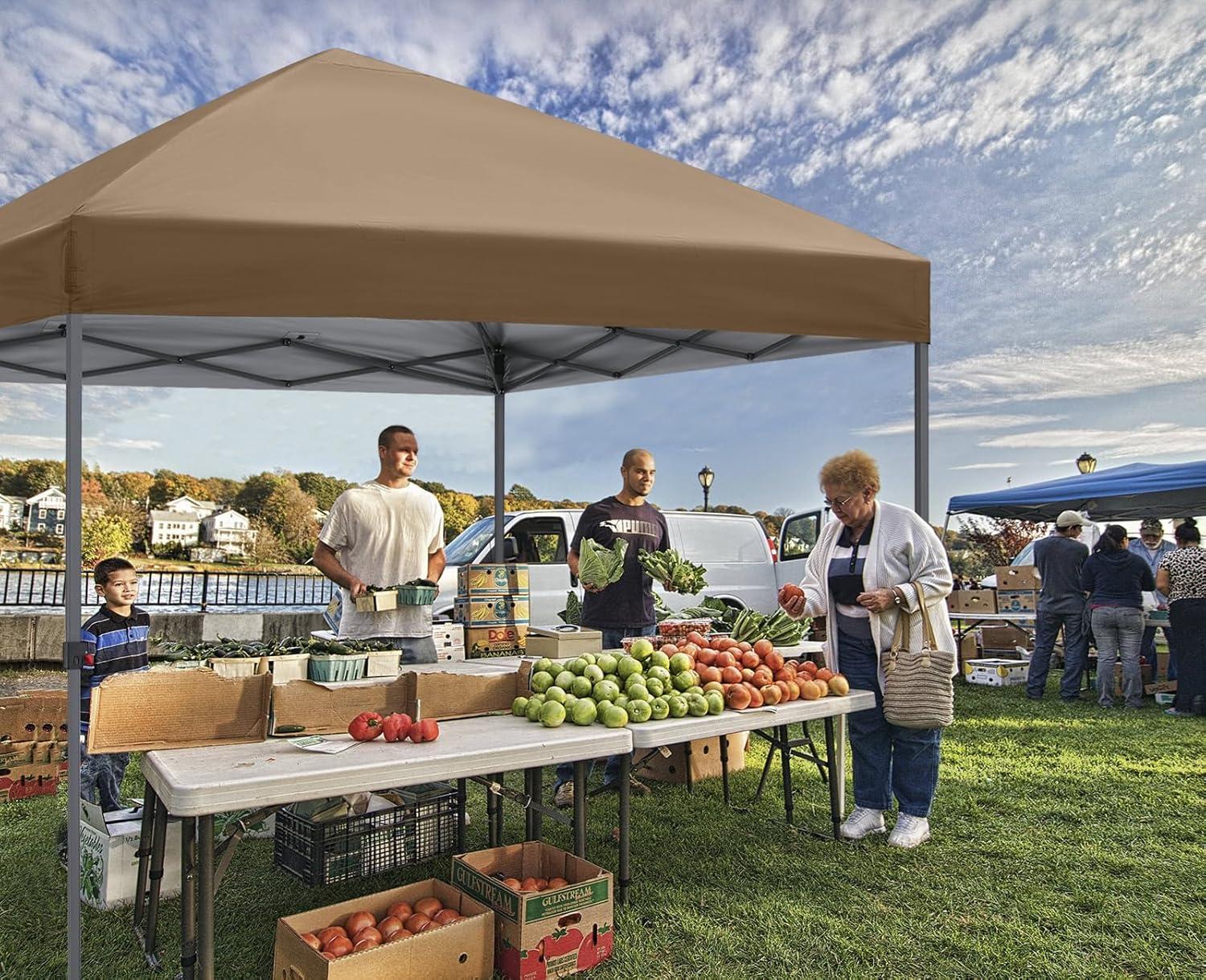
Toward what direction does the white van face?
to the viewer's left

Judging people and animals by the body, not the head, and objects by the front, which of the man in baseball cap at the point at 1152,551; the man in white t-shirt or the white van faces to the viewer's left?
the white van

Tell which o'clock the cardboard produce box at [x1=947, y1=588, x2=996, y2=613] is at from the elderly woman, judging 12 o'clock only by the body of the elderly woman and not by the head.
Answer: The cardboard produce box is roughly at 5 o'clock from the elderly woman.

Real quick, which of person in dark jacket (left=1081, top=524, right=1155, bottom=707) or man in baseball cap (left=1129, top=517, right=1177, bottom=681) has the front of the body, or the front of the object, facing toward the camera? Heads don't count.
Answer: the man in baseball cap

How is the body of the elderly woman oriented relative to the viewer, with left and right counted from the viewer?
facing the viewer and to the left of the viewer

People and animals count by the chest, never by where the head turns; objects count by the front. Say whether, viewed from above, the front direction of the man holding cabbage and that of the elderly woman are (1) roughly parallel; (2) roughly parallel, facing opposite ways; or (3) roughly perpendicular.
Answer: roughly perpendicular

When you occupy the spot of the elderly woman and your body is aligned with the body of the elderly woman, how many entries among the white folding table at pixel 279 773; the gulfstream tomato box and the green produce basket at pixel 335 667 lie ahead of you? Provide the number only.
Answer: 3

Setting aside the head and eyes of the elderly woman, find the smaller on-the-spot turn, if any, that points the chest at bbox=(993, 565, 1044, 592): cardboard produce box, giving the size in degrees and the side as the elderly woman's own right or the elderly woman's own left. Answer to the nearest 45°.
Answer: approximately 135° to the elderly woman's own right

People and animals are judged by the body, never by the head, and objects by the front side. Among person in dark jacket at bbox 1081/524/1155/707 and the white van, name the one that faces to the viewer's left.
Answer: the white van

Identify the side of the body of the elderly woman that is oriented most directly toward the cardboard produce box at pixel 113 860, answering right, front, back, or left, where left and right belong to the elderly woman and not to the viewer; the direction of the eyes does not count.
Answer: front

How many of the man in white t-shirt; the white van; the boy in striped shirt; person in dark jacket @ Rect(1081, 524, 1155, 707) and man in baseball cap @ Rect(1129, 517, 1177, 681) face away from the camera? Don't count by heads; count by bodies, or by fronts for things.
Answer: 1

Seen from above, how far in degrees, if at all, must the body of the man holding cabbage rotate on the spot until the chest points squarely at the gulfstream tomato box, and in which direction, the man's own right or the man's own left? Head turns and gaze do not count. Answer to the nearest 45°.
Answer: approximately 45° to the man's own right

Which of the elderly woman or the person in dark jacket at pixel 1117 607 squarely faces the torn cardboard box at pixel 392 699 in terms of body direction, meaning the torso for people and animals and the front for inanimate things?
the elderly woman

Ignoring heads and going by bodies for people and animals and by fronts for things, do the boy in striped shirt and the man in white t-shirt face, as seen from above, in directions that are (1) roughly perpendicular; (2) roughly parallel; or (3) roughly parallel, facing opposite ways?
roughly parallel

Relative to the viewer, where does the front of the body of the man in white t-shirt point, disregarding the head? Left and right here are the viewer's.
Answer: facing the viewer and to the right of the viewer

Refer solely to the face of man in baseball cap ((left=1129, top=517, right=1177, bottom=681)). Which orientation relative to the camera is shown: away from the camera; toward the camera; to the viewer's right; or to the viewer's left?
toward the camera

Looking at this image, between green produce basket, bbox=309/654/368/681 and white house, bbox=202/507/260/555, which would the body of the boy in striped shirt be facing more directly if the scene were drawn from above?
the green produce basket

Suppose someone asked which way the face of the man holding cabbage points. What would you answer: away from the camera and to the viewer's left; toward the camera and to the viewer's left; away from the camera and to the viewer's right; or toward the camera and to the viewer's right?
toward the camera and to the viewer's right

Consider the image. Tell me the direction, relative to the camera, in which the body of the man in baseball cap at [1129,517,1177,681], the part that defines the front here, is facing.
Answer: toward the camera
